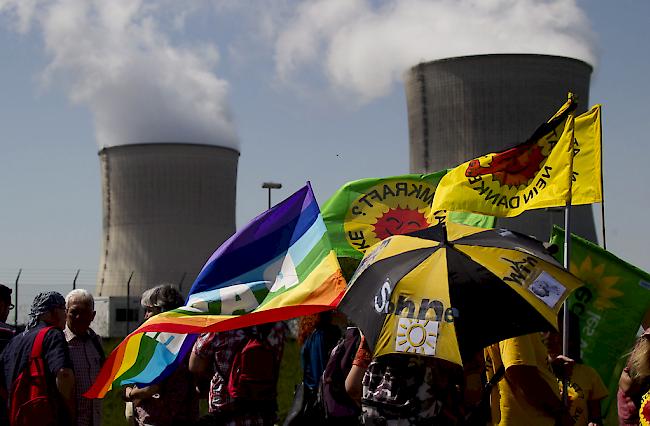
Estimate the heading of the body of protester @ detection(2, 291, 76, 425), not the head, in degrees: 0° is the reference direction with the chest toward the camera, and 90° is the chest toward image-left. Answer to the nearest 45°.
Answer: approximately 225°

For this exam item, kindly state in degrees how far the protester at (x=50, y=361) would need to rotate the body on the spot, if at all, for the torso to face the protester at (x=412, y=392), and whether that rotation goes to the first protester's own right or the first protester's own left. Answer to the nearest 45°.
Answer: approximately 90° to the first protester's own right

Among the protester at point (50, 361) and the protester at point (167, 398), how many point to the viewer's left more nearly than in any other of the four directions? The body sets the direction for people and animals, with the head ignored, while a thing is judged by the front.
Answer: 1

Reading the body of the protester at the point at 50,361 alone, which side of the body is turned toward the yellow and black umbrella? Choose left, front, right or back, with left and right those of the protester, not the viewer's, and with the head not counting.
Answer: right

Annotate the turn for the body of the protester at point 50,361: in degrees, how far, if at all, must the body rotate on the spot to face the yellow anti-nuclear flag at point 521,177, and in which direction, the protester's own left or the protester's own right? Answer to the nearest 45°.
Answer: approximately 45° to the protester's own right
